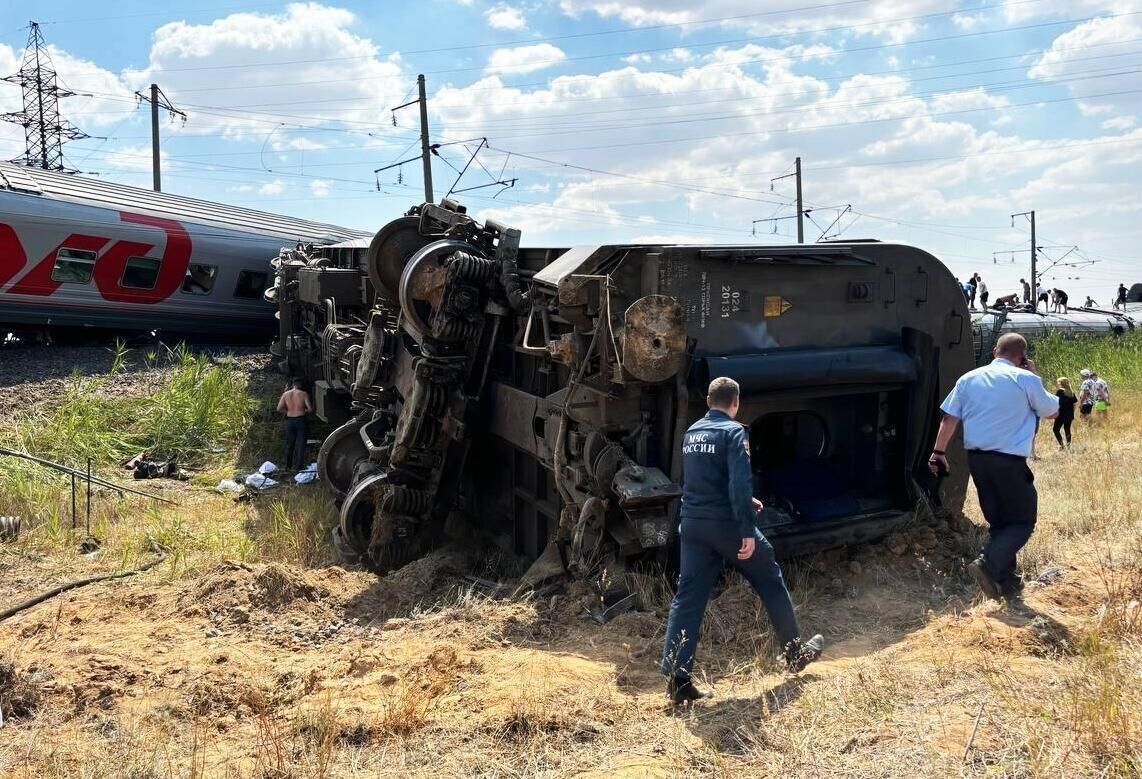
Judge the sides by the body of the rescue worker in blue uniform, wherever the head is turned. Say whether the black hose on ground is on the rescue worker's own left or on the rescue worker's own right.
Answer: on the rescue worker's own left

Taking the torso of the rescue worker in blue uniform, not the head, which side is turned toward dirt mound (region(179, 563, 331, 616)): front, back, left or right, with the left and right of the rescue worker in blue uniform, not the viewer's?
left

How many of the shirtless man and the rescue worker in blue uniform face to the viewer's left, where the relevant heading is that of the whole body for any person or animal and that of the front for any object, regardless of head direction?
0

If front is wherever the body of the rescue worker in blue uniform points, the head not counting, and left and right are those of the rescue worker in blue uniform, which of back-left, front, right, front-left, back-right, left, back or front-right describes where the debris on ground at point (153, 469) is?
left

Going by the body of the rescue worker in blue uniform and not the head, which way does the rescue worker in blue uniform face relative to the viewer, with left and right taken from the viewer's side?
facing away from the viewer and to the right of the viewer

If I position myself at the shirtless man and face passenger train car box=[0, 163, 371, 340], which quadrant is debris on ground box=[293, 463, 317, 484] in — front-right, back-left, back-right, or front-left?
back-left
